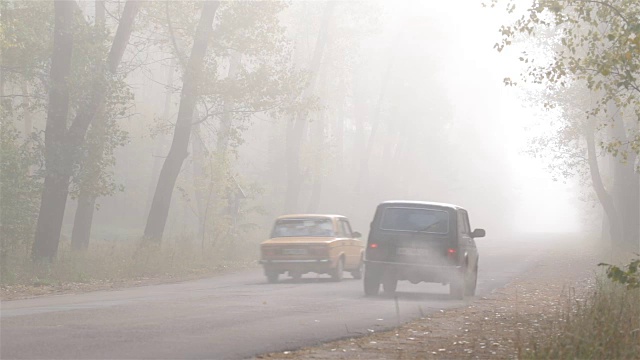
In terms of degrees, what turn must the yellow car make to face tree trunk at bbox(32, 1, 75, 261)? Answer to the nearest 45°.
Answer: approximately 90° to its left

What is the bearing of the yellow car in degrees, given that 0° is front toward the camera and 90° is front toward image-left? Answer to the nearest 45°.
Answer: approximately 180°

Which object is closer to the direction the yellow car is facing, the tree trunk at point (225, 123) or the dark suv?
the tree trunk
